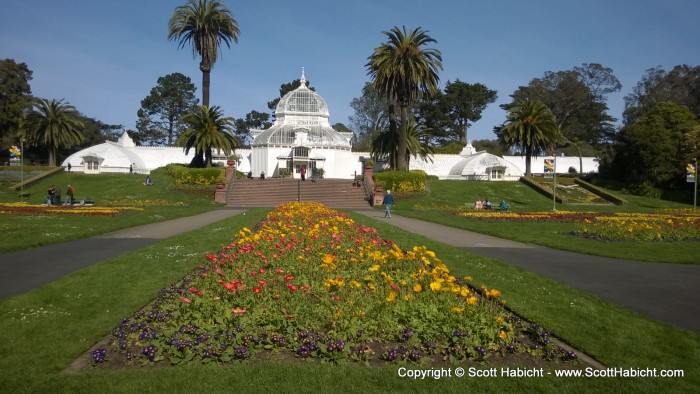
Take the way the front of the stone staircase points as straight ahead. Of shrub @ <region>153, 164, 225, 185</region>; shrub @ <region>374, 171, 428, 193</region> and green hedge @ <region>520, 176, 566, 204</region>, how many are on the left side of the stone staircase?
2

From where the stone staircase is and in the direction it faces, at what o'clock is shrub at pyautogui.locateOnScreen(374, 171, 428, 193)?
The shrub is roughly at 9 o'clock from the stone staircase.

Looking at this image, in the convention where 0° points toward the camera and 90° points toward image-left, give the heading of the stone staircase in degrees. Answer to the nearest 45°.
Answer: approximately 0°

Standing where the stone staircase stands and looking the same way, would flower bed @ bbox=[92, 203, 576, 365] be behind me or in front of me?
in front

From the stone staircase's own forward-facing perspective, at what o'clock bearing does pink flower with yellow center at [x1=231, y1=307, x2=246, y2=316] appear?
The pink flower with yellow center is roughly at 12 o'clock from the stone staircase.

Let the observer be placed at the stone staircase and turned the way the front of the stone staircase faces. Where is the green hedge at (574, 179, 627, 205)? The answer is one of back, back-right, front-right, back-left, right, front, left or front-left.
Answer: left

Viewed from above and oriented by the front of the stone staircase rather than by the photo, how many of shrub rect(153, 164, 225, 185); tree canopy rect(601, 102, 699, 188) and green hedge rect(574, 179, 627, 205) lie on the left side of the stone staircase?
2

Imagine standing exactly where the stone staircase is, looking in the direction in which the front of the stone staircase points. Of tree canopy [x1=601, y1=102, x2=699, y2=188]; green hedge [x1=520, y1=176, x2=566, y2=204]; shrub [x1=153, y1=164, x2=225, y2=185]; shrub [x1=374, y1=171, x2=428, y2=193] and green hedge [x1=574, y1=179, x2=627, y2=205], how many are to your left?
4

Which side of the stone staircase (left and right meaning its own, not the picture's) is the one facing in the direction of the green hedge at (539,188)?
left

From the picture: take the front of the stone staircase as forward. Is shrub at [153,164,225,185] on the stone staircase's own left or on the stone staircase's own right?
on the stone staircase's own right

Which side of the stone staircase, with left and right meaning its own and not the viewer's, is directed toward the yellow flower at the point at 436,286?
front
